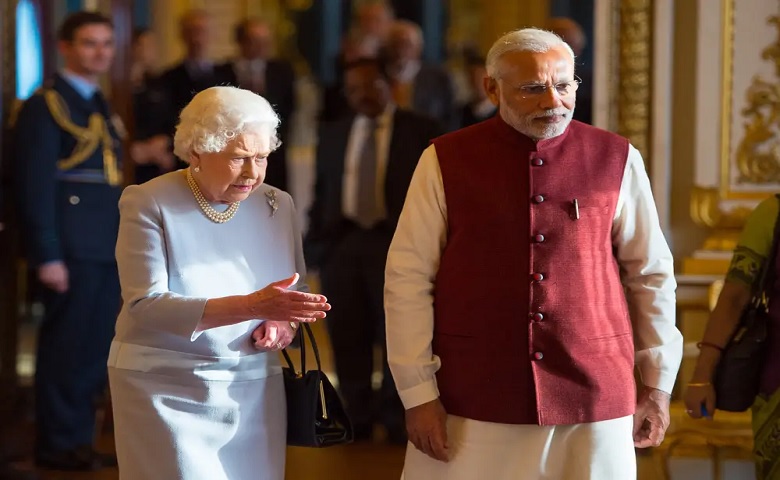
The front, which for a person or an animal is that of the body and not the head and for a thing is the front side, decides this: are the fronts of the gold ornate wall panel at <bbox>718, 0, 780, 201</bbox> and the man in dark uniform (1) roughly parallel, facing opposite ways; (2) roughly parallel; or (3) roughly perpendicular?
roughly perpendicular

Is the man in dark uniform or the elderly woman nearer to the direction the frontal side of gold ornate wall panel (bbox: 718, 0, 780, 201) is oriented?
the elderly woman

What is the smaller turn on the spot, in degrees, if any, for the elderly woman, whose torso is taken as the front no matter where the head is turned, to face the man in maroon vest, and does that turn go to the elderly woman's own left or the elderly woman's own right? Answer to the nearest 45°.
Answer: approximately 45° to the elderly woman's own left

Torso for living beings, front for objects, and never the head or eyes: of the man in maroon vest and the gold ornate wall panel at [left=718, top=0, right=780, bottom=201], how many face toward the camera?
2

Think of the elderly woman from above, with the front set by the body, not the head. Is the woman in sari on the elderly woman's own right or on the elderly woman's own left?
on the elderly woman's own left

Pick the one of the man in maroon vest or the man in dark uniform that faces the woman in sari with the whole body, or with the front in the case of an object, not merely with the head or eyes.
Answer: the man in dark uniform

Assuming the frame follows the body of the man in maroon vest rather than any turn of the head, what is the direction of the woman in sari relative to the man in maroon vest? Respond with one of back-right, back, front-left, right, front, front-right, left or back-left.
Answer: back-left

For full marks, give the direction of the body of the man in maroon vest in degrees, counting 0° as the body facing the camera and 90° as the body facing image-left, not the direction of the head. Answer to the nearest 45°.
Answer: approximately 0°

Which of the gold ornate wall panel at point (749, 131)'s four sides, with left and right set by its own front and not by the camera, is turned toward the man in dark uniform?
right

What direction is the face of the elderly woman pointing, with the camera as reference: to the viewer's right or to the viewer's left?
to the viewer's right
